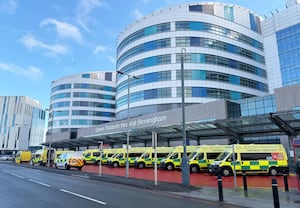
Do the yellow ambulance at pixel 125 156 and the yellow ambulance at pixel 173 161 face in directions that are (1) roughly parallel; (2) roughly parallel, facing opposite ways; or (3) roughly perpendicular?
roughly parallel

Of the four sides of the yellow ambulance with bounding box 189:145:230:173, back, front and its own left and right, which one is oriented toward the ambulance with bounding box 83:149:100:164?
right

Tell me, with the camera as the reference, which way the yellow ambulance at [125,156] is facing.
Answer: facing the viewer and to the left of the viewer

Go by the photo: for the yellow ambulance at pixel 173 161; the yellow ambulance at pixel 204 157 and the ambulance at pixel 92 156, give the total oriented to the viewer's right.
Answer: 0

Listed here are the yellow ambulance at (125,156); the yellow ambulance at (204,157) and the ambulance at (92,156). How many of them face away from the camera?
0

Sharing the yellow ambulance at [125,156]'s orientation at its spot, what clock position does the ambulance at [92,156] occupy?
The ambulance is roughly at 3 o'clock from the yellow ambulance.

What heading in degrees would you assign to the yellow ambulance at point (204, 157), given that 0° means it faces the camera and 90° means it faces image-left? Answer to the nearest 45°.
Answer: approximately 45°

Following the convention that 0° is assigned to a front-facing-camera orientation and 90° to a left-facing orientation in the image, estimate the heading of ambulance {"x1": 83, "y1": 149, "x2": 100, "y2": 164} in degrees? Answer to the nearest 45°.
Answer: approximately 45°

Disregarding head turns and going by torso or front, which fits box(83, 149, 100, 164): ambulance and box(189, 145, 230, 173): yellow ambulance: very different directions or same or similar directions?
same or similar directions

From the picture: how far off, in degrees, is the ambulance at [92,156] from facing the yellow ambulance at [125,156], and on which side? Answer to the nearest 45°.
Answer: approximately 90° to its left

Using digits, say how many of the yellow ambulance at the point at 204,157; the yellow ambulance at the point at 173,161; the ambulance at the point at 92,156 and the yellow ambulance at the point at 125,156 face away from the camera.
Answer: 0

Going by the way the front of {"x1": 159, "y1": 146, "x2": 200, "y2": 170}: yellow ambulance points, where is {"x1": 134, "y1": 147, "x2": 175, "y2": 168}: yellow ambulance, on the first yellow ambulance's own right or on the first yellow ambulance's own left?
on the first yellow ambulance's own right

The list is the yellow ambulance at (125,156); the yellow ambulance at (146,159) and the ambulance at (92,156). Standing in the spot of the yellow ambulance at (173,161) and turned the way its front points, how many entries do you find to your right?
3

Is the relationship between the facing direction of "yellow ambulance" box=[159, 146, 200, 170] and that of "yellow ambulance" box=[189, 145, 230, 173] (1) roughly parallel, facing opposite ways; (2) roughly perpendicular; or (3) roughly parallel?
roughly parallel

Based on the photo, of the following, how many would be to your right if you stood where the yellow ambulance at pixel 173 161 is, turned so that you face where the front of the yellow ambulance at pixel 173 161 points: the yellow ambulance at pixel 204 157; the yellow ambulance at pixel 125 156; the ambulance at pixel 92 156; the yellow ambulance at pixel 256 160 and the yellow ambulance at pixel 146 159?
3

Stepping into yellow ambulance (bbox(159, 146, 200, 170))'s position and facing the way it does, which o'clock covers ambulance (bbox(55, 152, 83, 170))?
The ambulance is roughly at 2 o'clock from the yellow ambulance.
